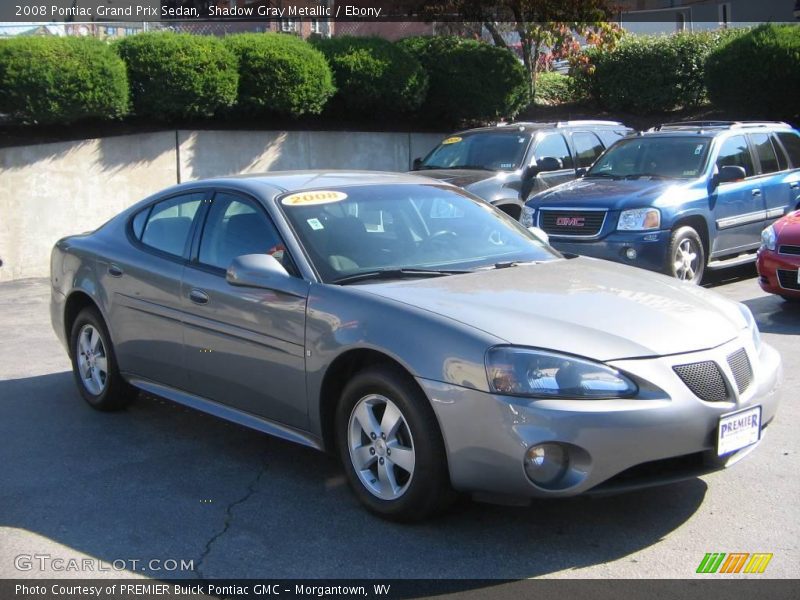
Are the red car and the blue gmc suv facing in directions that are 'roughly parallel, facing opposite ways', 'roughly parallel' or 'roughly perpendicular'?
roughly parallel

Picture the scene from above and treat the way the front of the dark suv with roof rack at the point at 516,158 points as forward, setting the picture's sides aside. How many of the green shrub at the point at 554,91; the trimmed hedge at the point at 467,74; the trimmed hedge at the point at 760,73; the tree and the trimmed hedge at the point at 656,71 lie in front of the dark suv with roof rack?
0

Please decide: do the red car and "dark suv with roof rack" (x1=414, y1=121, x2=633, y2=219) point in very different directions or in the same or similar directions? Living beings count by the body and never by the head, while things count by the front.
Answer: same or similar directions

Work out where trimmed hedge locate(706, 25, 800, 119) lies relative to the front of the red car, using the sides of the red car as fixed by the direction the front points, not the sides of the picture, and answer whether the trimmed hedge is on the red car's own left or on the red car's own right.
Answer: on the red car's own right

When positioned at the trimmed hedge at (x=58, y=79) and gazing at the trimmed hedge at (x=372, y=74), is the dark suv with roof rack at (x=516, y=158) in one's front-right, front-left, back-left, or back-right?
front-right

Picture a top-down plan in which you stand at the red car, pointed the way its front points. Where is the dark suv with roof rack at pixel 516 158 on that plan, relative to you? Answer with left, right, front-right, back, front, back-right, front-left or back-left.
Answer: right

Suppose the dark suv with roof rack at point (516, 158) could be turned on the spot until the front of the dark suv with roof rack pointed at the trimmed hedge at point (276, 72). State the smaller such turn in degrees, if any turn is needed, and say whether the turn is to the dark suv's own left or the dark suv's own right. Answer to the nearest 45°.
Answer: approximately 90° to the dark suv's own right

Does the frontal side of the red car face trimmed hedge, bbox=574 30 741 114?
no

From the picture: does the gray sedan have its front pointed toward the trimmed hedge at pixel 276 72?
no

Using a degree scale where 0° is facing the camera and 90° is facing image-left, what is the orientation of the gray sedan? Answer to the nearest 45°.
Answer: approximately 315°

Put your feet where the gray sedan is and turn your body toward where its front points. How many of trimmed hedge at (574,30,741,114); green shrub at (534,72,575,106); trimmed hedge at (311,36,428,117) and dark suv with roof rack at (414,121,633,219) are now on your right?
0

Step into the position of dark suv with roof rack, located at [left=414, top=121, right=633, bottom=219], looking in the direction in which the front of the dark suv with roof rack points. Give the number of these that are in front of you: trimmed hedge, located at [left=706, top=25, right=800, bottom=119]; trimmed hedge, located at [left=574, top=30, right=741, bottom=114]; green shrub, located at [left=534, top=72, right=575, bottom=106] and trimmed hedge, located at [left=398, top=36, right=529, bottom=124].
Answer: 0

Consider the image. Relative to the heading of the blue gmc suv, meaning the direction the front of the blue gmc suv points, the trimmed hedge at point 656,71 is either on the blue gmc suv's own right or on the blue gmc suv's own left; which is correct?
on the blue gmc suv's own right

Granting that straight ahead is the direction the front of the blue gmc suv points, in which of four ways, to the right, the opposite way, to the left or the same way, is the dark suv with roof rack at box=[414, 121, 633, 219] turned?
the same way

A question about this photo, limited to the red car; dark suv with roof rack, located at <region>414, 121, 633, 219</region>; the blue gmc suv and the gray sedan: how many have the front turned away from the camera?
0

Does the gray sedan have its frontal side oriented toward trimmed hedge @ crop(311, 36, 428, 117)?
no

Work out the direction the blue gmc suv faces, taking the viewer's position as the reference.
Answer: facing the viewer and to the left of the viewer

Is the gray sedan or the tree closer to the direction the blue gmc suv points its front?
the gray sedan
